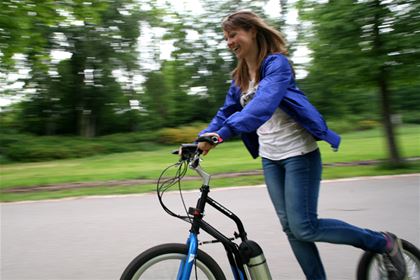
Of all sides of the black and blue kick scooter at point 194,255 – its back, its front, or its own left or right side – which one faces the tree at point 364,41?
right

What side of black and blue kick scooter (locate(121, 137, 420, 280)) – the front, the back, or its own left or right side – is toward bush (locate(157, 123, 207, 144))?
right

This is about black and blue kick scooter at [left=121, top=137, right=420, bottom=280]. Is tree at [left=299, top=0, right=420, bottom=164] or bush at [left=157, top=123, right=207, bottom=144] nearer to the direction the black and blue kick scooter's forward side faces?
the bush

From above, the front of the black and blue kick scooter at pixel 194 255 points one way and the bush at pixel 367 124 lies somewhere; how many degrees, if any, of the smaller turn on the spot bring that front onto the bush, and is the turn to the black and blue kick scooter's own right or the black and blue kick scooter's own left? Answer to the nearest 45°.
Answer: approximately 90° to the black and blue kick scooter's own right

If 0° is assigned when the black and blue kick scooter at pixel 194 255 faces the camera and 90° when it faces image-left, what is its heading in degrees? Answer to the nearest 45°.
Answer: approximately 90°
